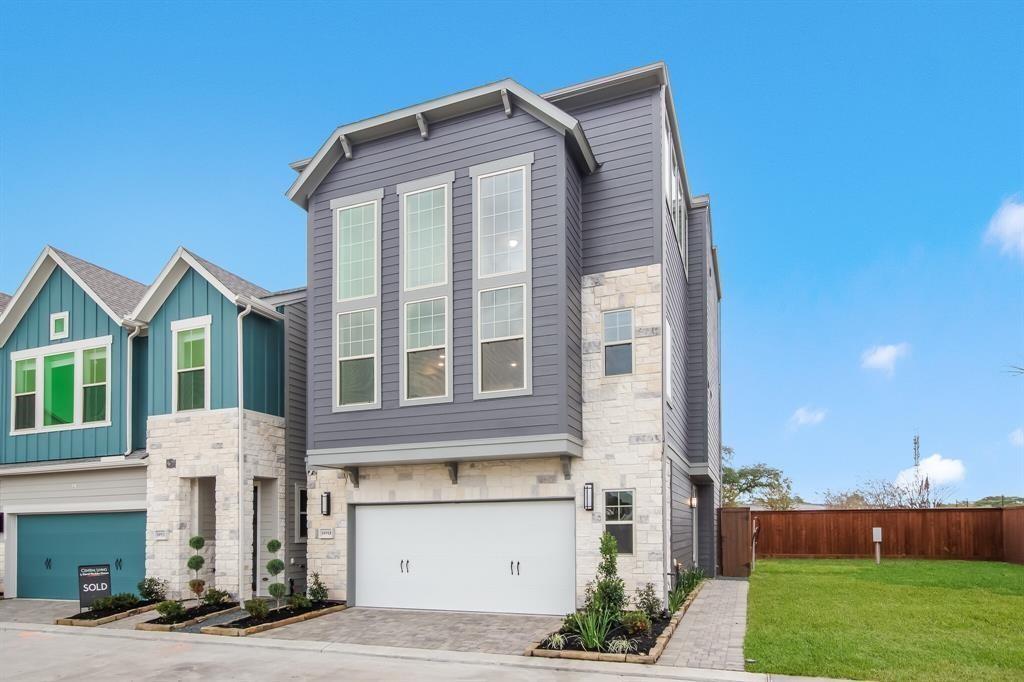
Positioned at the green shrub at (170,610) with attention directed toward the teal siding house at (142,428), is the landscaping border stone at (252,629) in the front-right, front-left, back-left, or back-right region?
back-right

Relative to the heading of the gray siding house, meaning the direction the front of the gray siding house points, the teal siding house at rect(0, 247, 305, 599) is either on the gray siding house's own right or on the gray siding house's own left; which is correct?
on the gray siding house's own right

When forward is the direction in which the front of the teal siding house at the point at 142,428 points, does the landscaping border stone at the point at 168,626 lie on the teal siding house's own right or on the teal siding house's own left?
on the teal siding house's own left

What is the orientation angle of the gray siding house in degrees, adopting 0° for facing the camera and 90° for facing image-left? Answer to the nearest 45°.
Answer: approximately 0°

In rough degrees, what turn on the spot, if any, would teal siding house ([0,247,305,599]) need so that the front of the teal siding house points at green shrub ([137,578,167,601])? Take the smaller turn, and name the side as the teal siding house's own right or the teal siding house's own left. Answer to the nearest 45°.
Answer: approximately 45° to the teal siding house's own left

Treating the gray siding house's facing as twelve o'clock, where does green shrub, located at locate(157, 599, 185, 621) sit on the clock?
The green shrub is roughly at 3 o'clock from the gray siding house.

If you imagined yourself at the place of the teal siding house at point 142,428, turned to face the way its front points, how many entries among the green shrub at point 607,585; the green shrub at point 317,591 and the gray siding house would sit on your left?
3

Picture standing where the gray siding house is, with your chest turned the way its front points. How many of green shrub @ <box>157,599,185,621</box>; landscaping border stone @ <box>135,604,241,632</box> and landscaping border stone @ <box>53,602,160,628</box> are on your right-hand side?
3

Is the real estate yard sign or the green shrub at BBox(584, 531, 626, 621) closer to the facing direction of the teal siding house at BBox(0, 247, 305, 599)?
the real estate yard sign

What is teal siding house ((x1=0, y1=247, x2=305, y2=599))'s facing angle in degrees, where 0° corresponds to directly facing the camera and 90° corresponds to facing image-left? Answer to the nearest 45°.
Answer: approximately 45°
